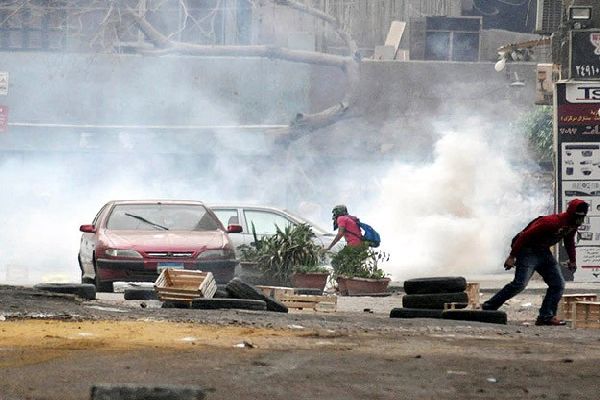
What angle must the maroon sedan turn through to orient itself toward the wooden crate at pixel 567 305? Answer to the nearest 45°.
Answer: approximately 45° to its left

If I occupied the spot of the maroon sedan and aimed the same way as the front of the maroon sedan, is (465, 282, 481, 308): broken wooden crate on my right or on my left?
on my left

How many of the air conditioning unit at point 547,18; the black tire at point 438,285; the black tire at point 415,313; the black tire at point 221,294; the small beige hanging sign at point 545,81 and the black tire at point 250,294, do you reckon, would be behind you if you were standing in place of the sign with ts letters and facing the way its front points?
2

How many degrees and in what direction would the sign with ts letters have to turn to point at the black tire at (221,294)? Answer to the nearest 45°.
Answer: approximately 45° to its right

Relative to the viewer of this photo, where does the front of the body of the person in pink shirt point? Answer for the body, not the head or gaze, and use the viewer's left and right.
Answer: facing to the left of the viewer

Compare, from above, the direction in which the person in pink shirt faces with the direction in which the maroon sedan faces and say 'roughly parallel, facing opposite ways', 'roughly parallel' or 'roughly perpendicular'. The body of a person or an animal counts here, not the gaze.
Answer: roughly perpendicular

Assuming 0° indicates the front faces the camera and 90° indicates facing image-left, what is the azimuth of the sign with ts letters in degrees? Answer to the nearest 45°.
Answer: approximately 0°

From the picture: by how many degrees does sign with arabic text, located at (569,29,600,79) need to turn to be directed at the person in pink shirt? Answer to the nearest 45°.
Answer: approximately 135° to its right

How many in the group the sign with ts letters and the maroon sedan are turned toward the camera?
2

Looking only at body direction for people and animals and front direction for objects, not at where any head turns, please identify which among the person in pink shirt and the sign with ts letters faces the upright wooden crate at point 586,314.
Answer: the sign with ts letters

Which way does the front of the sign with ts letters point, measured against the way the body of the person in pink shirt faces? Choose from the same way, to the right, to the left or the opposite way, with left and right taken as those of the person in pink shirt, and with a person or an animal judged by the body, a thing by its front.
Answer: to the left
